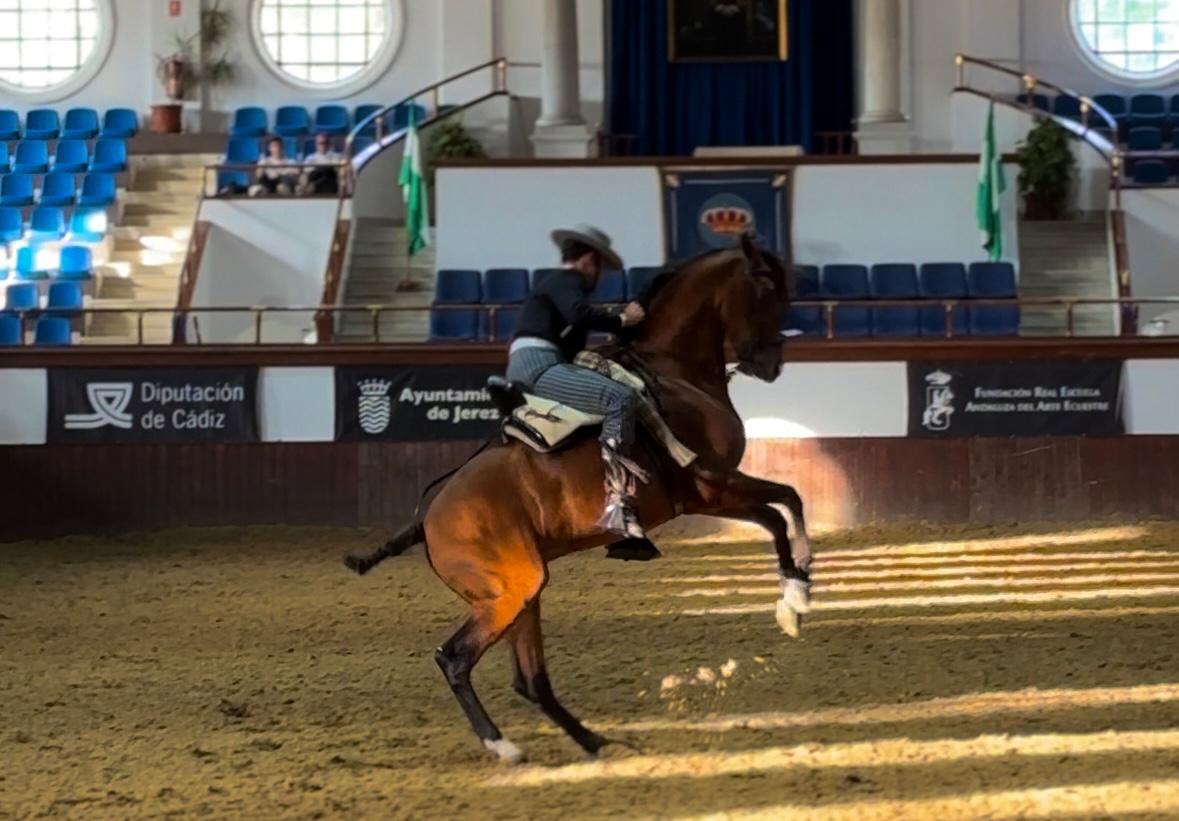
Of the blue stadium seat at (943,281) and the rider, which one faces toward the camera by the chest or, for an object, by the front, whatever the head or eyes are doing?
the blue stadium seat

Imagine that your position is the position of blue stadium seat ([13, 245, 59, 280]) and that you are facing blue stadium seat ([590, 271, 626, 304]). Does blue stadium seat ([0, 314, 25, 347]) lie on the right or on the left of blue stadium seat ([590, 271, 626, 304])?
right

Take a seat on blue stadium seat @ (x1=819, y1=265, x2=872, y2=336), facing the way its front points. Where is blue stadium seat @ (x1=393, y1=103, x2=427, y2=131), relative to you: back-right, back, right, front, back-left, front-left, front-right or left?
back-right

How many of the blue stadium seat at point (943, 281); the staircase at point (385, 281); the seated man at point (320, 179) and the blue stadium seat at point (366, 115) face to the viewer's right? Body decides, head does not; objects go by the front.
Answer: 0

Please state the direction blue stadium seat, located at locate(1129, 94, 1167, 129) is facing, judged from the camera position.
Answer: facing the viewer

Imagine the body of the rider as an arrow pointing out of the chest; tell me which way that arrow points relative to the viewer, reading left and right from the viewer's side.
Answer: facing to the right of the viewer

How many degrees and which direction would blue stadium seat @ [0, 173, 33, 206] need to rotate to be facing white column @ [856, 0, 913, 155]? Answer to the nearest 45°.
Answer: approximately 90° to its left

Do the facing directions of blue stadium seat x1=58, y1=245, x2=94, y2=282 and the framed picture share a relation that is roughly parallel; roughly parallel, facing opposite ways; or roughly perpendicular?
roughly parallel

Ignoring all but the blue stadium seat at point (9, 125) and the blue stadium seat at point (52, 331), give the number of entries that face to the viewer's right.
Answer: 0

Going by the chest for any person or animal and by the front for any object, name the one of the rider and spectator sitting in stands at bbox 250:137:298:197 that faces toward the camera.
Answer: the spectator sitting in stands

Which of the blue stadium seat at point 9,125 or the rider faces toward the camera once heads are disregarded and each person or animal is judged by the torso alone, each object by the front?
the blue stadium seat

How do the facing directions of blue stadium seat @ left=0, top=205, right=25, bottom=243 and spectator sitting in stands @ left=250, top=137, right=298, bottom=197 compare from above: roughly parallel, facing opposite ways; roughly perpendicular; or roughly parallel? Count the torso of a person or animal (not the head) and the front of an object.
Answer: roughly parallel

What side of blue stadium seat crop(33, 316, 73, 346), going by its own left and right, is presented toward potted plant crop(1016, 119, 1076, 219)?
left

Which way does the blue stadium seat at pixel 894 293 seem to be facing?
toward the camera

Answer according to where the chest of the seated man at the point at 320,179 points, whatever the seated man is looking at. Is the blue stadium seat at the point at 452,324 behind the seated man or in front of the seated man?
in front

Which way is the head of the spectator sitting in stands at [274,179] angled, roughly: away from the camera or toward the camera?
toward the camera
